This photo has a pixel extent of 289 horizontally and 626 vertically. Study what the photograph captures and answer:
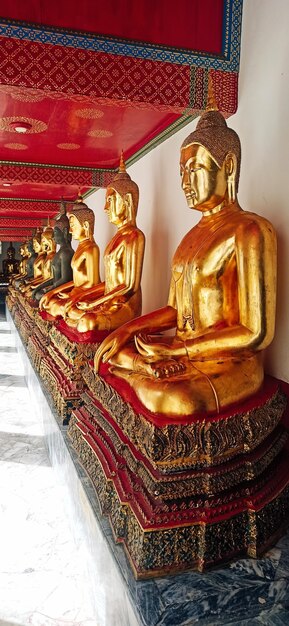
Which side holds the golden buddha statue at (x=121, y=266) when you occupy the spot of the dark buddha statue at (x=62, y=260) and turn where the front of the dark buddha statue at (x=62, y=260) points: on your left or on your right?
on your left

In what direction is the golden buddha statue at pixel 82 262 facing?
to the viewer's left

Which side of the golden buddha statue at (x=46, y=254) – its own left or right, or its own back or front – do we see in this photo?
left

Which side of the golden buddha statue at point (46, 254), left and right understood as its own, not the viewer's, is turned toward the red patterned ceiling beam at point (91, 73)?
left

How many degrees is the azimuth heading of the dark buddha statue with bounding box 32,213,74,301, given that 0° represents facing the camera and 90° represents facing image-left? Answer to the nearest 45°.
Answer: approximately 90°

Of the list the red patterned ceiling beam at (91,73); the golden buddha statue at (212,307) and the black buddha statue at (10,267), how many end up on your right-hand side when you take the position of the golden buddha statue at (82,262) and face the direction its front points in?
1
